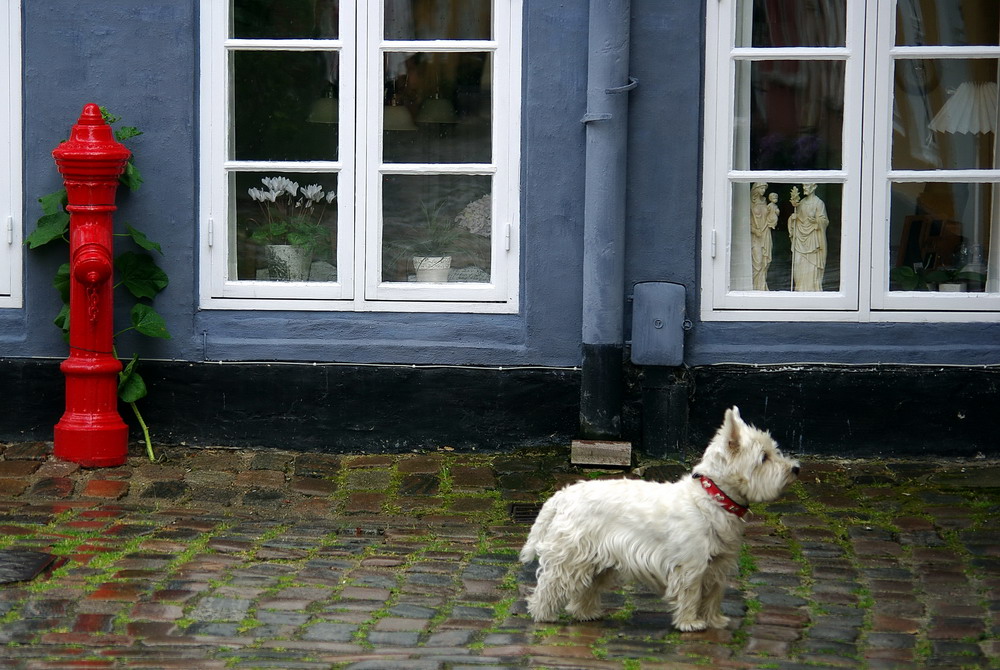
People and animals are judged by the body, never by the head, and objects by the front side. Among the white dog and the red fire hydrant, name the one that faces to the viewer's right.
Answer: the white dog

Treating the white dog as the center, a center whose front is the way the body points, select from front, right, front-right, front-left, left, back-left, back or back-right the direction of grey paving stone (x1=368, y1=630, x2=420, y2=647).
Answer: back

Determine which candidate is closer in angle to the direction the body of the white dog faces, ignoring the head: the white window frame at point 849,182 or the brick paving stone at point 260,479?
the white window frame

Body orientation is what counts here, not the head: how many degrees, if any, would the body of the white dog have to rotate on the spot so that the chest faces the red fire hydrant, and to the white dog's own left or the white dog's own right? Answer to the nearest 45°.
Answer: approximately 135° to the white dog's own left

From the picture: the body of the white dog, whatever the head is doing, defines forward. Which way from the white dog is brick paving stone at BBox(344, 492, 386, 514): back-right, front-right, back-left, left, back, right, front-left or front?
back-left

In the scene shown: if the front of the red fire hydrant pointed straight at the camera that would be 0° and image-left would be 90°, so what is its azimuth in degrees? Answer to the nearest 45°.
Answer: approximately 0°

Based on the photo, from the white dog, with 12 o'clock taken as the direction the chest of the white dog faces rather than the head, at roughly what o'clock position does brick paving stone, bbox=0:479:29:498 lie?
The brick paving stone is roughly at 7 o'clock from the white dog.

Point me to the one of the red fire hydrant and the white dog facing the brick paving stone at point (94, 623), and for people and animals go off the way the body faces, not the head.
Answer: the red fire hydrant

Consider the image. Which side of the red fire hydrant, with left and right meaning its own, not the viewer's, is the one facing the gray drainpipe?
left

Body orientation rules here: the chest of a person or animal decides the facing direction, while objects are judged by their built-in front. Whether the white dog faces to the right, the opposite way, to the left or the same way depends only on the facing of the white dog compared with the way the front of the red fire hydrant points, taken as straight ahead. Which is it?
to the left

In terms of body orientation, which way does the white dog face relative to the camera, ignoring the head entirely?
to the viewer's right

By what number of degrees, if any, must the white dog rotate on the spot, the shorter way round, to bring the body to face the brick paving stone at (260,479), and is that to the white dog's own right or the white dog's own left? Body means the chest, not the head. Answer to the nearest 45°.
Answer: approximately 135° to the white dog's own left

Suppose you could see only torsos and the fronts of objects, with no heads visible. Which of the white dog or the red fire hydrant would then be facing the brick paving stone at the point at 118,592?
the red fire hydrant
